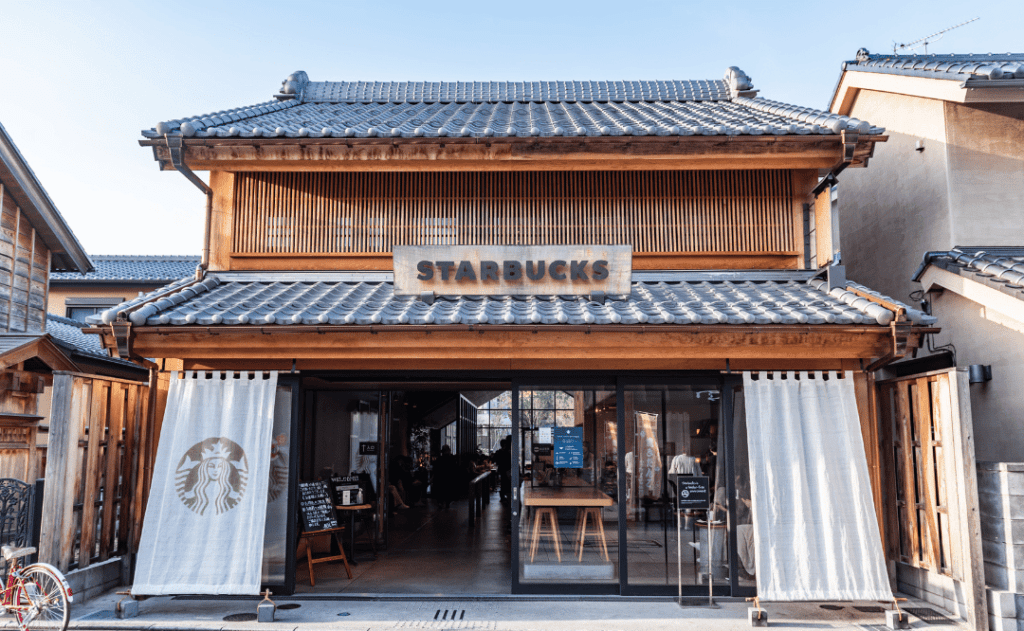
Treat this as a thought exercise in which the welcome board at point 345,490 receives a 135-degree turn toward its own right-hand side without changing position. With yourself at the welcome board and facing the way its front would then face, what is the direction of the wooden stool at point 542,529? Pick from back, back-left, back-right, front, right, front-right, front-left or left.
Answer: back

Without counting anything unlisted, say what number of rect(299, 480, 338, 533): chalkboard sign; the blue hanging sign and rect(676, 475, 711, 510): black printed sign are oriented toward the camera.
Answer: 3

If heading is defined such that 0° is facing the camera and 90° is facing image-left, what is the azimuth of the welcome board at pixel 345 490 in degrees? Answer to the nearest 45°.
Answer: approximately 0°

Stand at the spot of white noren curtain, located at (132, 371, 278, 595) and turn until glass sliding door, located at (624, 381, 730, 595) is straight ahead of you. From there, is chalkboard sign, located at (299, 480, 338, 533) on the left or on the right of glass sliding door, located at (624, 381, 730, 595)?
left

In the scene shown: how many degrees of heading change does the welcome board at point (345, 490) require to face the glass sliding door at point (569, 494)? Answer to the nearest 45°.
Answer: approximately 45° to its left
